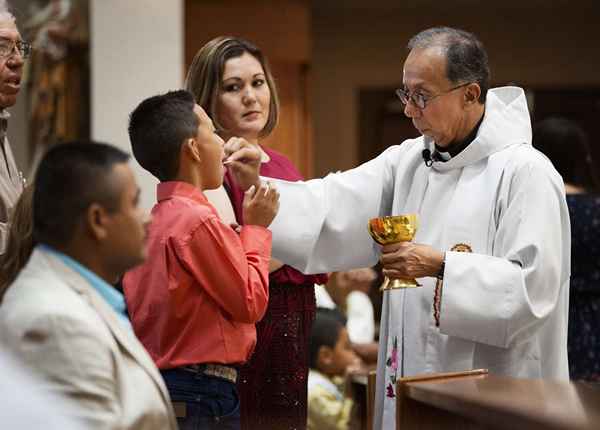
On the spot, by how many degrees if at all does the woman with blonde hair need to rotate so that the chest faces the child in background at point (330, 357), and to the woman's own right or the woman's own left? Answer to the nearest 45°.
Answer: approximately 135° to the woman's own left

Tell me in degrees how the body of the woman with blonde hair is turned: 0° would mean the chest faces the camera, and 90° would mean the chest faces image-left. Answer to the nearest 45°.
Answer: approximately 315°

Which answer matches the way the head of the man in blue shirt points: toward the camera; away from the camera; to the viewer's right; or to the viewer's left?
to the viewer's right

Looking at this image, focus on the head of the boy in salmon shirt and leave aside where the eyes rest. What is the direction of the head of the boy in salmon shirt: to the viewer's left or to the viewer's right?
to the viewer's right

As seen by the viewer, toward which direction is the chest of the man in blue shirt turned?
to the viewer's right

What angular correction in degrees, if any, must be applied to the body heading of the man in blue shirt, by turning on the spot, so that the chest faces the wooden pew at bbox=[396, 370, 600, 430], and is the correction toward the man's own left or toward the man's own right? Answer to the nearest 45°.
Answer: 0° — they already face it
